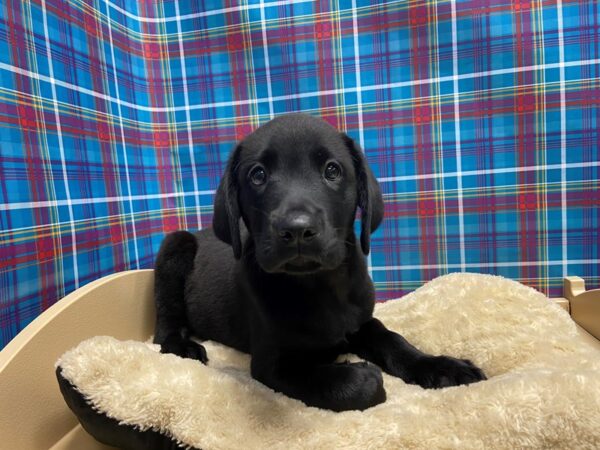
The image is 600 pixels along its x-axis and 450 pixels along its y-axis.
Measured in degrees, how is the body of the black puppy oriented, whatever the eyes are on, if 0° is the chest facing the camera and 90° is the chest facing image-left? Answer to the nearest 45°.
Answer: approximately 315°
